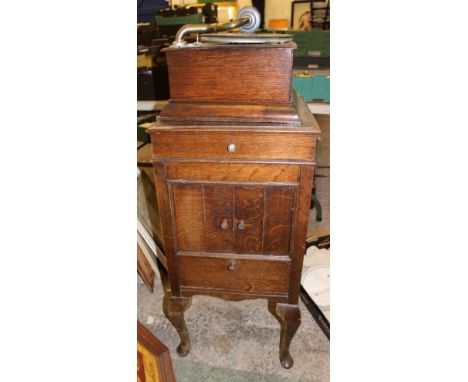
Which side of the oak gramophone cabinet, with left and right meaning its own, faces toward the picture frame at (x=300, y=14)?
back

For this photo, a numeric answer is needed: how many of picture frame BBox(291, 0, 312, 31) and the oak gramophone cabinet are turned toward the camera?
2

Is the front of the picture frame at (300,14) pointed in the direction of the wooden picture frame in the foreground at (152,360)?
yes

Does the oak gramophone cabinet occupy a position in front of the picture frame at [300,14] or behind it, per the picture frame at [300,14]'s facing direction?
in front

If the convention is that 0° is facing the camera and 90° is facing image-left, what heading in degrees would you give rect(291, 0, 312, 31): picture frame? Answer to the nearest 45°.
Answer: approximately 0°

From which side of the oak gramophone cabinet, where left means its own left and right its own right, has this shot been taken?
front
